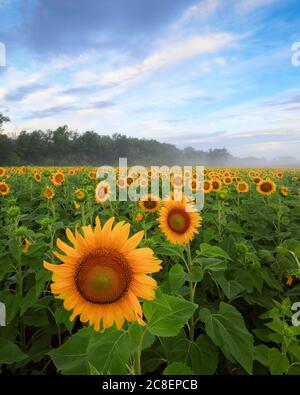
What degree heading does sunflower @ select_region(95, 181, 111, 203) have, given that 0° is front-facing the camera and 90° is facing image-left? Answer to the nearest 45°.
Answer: approximately 45°

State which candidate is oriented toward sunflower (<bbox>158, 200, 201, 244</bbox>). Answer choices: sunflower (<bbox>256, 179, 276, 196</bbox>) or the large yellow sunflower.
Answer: sunflower (<bbox>256, 179, 276, 196</bbox>)

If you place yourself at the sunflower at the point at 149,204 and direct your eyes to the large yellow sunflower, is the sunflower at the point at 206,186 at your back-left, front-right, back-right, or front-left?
back-left

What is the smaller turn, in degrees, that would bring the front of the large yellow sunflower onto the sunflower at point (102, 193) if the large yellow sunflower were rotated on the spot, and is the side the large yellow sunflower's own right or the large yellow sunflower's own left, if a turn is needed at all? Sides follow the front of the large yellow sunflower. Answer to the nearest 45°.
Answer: approximately 180°

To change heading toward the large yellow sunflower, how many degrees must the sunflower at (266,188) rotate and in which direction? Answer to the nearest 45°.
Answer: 0° — it already faces it

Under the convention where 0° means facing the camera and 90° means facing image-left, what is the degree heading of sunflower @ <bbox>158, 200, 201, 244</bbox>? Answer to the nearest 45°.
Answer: approximately 0°

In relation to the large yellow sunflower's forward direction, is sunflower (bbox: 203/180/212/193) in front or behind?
behind

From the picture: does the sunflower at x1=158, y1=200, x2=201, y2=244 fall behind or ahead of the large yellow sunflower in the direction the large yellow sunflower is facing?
behind

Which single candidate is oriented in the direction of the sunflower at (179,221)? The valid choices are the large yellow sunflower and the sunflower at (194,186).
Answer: the sunflower at (194,186)
